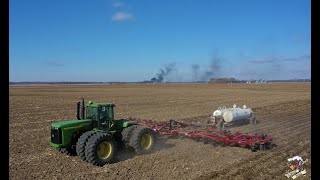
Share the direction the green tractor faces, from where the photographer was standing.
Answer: facing the viewer and to the left of the viewer

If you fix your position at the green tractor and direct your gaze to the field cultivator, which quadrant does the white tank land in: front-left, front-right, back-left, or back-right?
front-left

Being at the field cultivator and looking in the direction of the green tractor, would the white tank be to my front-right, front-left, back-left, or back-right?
back-right

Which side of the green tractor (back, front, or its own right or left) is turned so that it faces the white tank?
back

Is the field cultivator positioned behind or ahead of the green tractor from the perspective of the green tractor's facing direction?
behind

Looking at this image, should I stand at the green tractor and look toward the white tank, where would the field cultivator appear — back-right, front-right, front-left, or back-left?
front-right
